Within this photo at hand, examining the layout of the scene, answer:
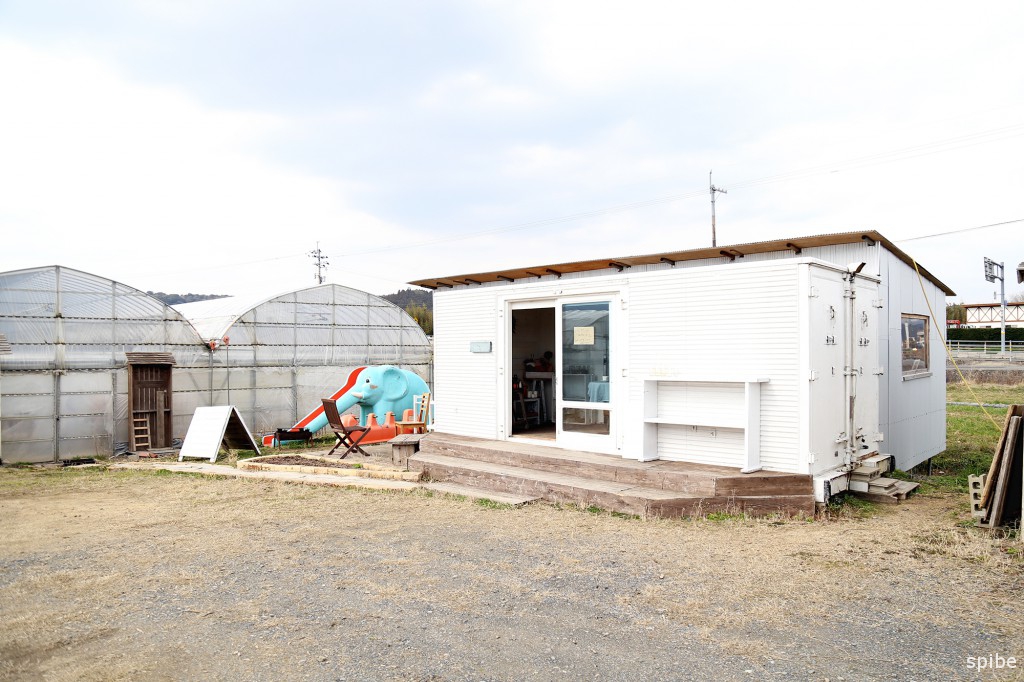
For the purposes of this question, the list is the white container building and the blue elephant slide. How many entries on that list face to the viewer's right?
0

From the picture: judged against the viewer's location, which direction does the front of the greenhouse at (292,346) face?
facing the viewer

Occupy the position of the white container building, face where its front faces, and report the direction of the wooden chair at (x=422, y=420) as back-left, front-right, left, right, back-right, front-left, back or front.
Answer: right

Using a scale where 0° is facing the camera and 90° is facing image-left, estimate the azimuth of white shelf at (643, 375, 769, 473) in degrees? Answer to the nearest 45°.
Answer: approximately 45°

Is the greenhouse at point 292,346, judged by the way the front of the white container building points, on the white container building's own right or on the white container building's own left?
on the white container building's own right

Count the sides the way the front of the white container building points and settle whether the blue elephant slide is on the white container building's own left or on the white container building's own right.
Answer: on the white container building's own right

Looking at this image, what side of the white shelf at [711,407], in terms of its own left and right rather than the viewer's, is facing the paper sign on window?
right

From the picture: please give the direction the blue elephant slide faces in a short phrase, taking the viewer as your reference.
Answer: facing the viewer and to the left of the viewer

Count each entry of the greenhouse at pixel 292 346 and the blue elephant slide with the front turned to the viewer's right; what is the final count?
0
